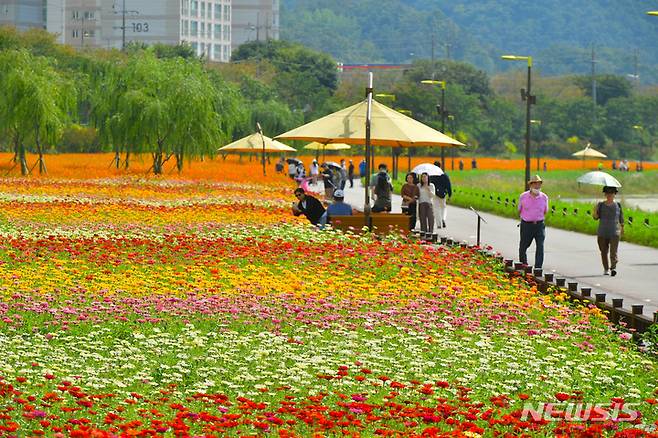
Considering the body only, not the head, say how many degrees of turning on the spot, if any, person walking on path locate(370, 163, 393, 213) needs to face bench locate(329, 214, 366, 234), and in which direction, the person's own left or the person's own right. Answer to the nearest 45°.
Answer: approximately 180°

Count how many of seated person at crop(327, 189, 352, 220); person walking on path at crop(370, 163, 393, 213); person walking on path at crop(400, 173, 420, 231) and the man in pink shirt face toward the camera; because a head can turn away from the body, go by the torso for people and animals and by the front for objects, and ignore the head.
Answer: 2

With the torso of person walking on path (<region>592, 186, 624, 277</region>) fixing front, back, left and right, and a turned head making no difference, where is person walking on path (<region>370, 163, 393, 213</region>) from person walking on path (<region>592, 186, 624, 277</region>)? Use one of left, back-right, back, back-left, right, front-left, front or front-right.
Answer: back-right

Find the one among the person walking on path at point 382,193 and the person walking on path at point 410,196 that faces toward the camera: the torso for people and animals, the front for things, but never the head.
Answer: the person walking on path at point 410,196

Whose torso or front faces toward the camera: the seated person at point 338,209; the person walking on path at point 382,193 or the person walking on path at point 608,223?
the person walking on path at point 608,223

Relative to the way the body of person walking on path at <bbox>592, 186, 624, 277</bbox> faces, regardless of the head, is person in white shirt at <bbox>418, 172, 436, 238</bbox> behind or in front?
behind

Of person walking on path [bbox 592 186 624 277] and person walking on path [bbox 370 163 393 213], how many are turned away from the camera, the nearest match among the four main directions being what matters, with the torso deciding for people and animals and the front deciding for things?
1

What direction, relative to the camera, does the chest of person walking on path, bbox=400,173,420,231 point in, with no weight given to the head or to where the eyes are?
toward the camera

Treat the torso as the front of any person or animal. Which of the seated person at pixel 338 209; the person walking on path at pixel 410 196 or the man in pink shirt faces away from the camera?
the seated person

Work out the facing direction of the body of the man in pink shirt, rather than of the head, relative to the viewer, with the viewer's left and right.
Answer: facing the viewer

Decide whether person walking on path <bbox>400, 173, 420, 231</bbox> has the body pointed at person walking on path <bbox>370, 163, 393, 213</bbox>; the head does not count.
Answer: no

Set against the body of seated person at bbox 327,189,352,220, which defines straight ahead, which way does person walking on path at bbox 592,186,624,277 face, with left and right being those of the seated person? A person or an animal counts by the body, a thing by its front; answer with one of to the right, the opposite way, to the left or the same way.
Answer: the opposite way

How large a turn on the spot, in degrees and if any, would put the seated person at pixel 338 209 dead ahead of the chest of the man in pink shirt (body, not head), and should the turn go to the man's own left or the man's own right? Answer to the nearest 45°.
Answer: approximately 135° to the man's own right

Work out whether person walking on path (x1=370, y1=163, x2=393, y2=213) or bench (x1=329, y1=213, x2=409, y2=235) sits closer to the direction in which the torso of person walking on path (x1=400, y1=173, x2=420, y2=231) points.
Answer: the bench

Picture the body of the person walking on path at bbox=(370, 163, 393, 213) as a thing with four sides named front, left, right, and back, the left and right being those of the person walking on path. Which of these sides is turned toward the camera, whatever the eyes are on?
back

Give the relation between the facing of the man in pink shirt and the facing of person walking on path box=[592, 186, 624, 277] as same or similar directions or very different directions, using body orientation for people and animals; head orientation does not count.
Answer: same or similar directions
